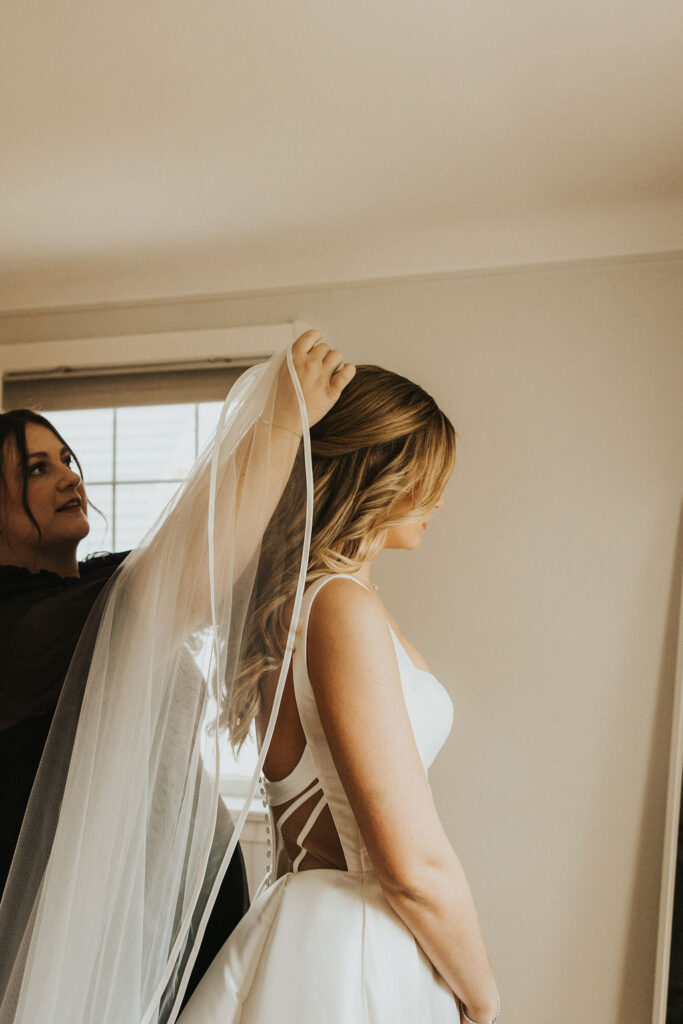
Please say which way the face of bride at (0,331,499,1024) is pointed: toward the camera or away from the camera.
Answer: away from the camera

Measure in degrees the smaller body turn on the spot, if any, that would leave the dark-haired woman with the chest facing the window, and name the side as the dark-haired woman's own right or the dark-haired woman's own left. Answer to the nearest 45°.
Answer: approximately 135° to the dark-haired woman's own left

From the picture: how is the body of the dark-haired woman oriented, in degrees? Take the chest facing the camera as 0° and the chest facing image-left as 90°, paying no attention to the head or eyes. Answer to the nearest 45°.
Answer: approximately 315°
